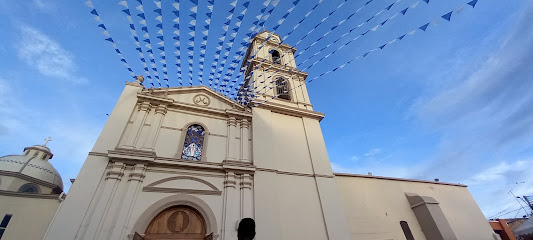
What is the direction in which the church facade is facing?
toward the camera
